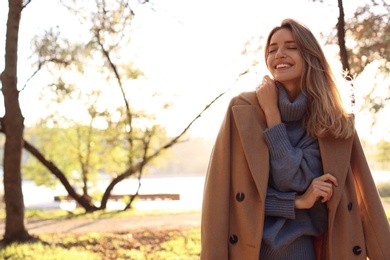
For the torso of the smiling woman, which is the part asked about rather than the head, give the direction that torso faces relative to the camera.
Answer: toward the camera

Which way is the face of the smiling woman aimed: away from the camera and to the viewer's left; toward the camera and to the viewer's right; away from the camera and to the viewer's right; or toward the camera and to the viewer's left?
toward the camera and to the viewer's left

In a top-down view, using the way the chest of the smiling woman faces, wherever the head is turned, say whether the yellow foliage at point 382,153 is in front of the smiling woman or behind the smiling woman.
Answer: behind

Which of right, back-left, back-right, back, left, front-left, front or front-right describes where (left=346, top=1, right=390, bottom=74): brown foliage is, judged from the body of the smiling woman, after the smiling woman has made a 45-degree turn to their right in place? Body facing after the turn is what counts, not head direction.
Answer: back-right
